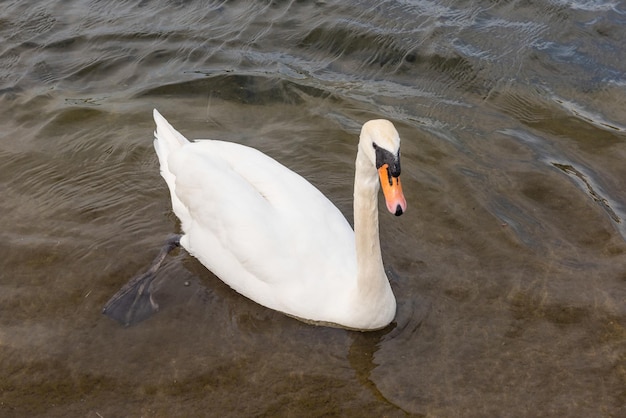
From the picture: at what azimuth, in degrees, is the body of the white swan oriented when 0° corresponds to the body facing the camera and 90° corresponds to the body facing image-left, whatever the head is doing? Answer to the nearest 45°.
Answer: approximately 315°
